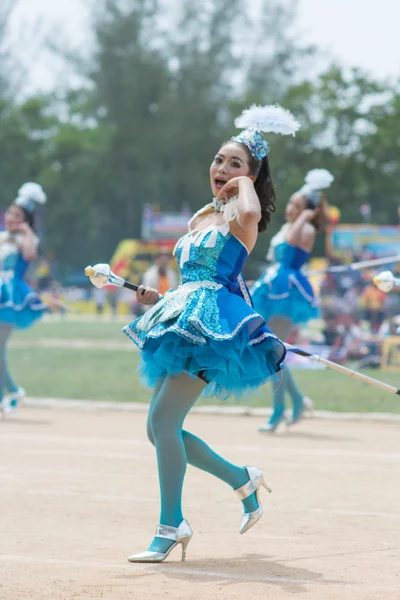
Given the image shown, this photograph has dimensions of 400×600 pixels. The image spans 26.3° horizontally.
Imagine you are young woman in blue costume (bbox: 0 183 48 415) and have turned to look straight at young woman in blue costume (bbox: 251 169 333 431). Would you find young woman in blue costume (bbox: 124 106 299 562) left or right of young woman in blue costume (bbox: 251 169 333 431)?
right

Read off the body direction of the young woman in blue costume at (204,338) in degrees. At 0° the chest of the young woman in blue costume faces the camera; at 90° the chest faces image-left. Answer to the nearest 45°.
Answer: approximately 45°

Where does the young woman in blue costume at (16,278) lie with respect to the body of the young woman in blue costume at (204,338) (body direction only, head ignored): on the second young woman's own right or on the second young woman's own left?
on the second young woman's own right

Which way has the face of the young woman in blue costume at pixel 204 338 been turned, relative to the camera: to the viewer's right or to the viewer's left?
to the viewer's left

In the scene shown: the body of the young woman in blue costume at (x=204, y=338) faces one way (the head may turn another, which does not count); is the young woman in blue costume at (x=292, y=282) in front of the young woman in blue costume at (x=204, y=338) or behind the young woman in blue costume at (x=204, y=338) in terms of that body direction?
behind
